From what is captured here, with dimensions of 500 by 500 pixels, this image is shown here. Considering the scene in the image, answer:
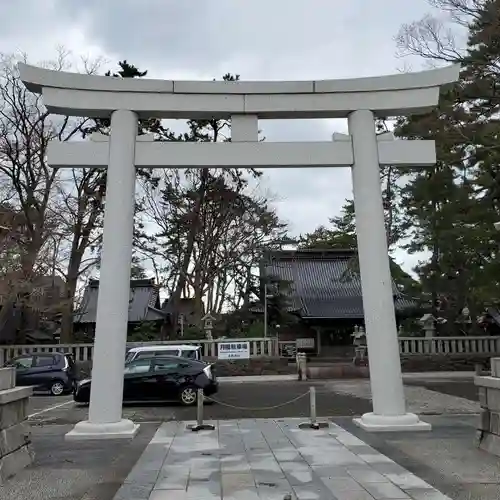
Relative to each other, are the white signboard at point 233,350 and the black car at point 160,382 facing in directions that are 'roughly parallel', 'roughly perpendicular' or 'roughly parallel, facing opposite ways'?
roughly perpendicular

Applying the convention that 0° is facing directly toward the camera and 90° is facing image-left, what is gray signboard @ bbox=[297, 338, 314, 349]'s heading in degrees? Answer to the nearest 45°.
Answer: approximately 0°

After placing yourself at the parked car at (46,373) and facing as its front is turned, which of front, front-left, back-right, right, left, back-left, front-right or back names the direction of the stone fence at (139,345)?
right

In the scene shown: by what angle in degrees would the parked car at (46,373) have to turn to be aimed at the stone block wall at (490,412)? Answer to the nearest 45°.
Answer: approximately 135° to its left
